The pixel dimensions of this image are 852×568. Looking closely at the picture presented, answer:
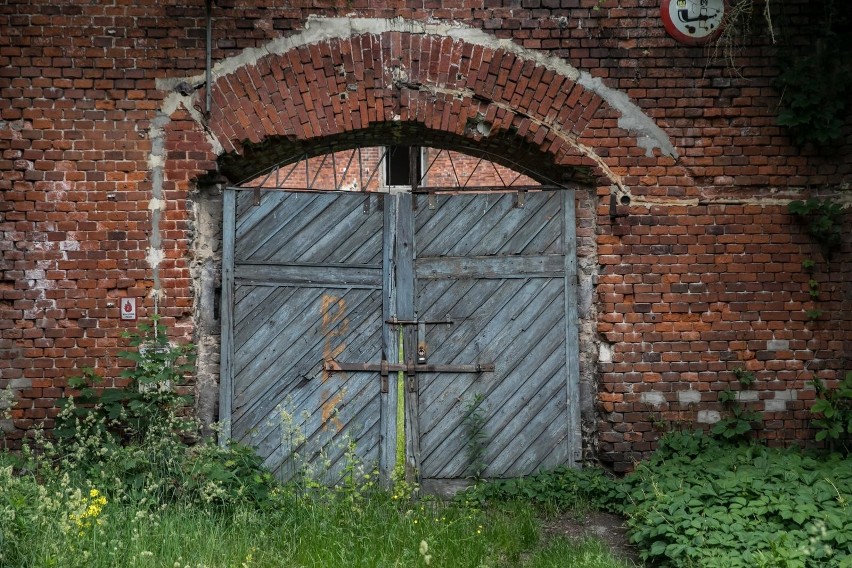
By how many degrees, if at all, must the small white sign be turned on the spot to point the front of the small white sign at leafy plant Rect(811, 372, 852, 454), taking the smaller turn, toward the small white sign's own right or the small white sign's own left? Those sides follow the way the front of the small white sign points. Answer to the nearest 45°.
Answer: approximately 90° to the small white sign's own left

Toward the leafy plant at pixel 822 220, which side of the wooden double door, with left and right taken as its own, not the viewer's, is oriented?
left

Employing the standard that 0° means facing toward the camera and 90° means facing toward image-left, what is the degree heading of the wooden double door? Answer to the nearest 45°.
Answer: approximately 0°

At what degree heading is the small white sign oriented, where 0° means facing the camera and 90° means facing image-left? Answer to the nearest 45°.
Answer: approximately 0°

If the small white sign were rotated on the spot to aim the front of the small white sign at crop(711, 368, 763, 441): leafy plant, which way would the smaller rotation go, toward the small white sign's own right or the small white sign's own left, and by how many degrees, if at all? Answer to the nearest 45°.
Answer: approximately 90° to the small white sign's own left

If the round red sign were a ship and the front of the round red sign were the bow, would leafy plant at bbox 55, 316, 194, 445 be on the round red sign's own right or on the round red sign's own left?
on the round red sign's own right

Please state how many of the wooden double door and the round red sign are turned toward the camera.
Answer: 2

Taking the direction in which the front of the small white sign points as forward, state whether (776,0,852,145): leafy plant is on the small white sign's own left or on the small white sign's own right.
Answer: on the small white sign's own left
